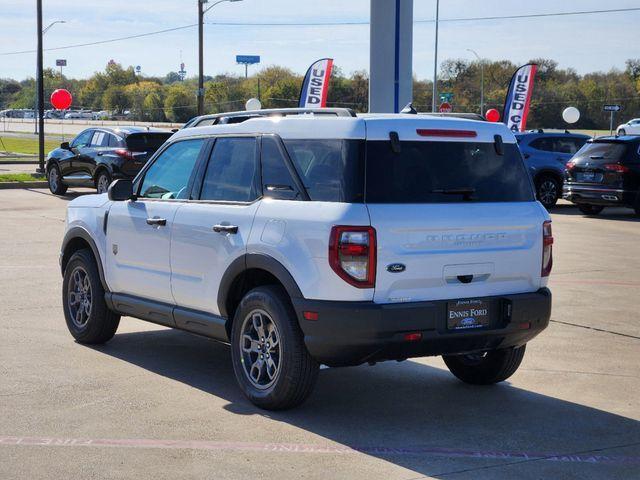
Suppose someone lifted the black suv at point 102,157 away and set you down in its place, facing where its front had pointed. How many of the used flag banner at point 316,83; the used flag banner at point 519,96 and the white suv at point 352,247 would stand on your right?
2

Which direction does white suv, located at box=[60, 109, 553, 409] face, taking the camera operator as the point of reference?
facing away from the viewer and to the left of the viewer

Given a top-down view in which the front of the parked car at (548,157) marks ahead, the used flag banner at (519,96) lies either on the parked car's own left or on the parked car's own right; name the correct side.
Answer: on the parked car's own left

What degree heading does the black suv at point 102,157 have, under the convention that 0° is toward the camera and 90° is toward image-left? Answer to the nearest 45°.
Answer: approximately 135°

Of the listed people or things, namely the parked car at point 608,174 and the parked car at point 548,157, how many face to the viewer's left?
0

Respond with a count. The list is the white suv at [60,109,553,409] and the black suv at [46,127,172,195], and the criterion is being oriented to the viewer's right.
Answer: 0

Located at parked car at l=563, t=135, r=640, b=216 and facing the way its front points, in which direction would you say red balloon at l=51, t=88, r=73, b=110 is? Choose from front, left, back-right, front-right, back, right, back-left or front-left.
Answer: left

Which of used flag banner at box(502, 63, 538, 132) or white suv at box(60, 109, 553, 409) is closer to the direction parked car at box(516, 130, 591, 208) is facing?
the used flag banner

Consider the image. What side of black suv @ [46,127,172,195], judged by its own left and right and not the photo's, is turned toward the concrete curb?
front

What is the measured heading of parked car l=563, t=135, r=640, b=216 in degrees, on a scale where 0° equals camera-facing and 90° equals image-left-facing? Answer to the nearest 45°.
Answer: approximately 225°
